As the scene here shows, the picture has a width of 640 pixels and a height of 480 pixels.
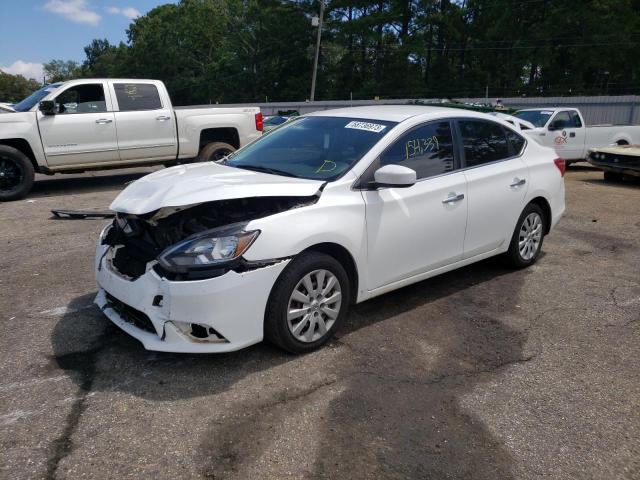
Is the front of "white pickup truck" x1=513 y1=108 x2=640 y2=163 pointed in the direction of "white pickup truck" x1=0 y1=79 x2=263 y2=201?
yes

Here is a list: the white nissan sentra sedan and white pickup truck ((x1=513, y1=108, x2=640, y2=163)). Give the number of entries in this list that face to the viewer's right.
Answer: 0

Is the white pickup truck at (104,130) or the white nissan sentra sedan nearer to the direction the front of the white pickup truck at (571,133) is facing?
the white pickup truck

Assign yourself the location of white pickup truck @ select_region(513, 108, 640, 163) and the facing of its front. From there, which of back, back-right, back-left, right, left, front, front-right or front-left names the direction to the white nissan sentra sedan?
front-left

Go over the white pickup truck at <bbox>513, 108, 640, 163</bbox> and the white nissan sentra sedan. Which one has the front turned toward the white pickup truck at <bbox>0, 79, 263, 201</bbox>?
the white pickup truck at <bbox>513, 108, 640, 163</bbox>

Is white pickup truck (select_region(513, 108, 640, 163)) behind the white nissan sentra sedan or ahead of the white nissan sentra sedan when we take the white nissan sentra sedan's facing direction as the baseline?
behind

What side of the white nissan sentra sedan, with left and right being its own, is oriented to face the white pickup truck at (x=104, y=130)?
right

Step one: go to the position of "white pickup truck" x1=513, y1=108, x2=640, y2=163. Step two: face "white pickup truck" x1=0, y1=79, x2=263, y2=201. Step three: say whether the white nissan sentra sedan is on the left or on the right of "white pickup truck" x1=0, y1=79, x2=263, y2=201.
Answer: left

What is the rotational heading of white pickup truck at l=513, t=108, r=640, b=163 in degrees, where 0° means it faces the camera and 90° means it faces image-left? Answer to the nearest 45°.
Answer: approximately 45°
